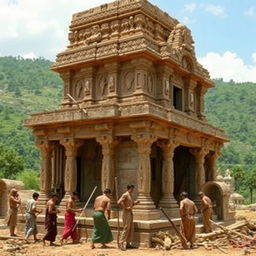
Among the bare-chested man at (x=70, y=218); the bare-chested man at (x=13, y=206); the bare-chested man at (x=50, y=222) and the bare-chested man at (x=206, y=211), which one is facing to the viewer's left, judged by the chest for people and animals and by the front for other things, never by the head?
the bare-chested man at (x=206, y=211)

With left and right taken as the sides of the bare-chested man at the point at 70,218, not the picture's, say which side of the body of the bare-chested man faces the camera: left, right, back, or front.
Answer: right

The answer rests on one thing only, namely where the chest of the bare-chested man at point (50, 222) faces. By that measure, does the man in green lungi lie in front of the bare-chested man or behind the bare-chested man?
in front

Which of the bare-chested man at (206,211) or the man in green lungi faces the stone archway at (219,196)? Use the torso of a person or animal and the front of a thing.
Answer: the man in green lungi

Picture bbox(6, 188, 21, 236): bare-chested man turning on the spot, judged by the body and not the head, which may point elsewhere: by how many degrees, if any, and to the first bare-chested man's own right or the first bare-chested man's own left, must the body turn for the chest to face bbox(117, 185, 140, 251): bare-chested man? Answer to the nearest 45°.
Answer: approximately 45° to the first bare-chested man's own right

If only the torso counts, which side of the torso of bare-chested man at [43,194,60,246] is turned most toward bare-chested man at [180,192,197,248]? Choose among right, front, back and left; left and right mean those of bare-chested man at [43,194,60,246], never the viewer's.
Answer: front

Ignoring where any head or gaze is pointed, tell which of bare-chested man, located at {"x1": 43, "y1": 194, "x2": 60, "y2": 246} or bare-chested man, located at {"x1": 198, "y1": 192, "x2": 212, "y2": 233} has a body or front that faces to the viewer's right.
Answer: bare-chested man, located at {"x1": 43, "y1": 194, "x2": 60, "y2": 246}

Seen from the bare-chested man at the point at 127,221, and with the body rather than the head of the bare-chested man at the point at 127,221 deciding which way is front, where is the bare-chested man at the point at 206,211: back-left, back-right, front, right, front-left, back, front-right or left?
front-left

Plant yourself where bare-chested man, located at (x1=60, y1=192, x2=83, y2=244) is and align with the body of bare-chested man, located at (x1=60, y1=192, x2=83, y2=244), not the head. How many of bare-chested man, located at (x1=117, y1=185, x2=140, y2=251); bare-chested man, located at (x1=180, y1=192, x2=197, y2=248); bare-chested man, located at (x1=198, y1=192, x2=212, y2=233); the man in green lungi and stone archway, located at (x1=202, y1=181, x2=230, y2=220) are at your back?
0
